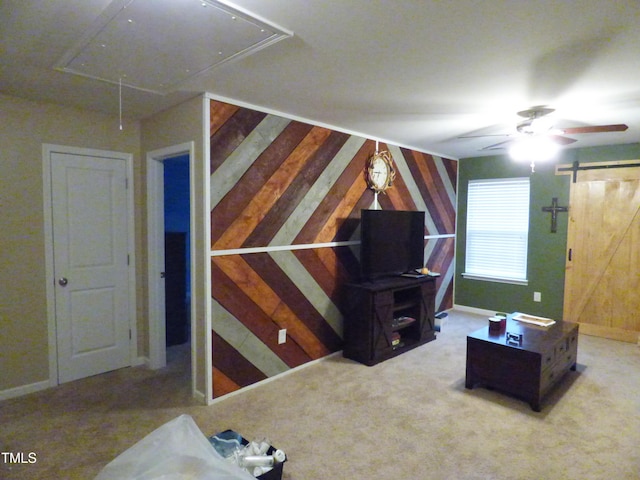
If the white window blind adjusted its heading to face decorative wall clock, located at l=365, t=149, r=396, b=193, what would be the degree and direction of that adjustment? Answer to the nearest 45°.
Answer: approximately 45° to its right

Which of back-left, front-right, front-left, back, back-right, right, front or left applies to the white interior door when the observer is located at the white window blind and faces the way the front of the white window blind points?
front-right

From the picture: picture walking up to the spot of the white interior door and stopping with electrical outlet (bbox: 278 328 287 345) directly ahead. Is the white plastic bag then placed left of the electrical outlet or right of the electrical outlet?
right

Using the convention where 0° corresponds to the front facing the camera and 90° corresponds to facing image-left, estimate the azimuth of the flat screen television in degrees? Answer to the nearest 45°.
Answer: approximately 315°

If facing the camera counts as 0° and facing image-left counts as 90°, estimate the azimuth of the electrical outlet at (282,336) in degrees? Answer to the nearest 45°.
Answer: approximately 315°

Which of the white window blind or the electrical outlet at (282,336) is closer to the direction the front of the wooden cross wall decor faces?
the electrical outlet

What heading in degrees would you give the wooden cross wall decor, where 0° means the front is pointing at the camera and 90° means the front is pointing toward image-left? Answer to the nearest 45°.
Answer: approximately 0°

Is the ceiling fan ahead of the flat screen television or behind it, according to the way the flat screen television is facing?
ahead

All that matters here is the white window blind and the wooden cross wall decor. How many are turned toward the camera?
2

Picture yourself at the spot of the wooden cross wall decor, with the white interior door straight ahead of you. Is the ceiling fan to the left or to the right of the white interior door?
left
